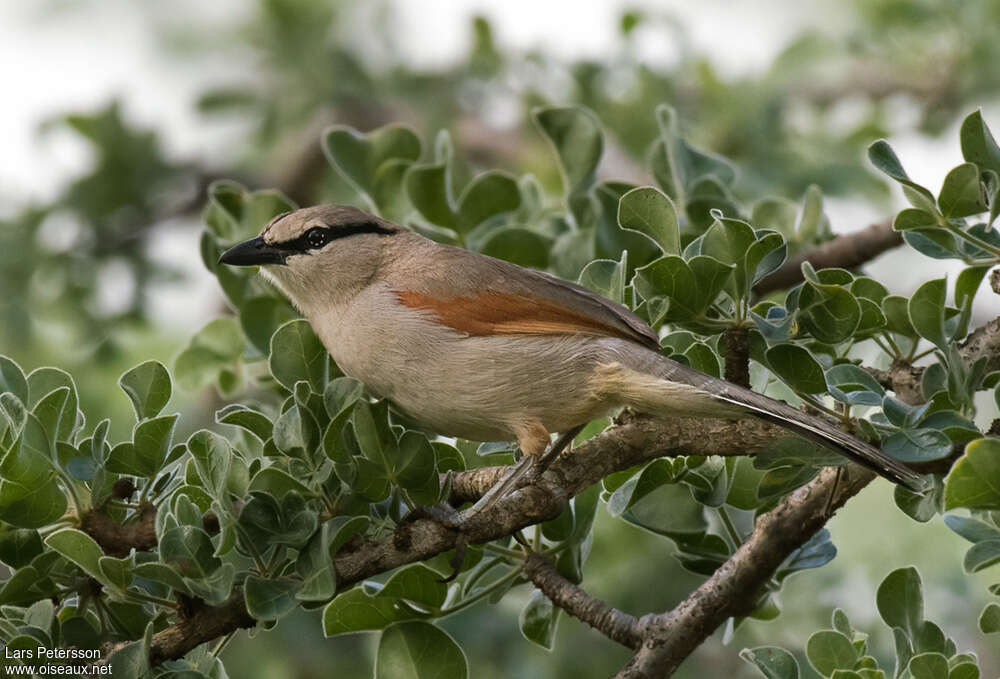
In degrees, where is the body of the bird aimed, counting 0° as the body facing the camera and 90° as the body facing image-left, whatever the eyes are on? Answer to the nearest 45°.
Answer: approximately 90°
